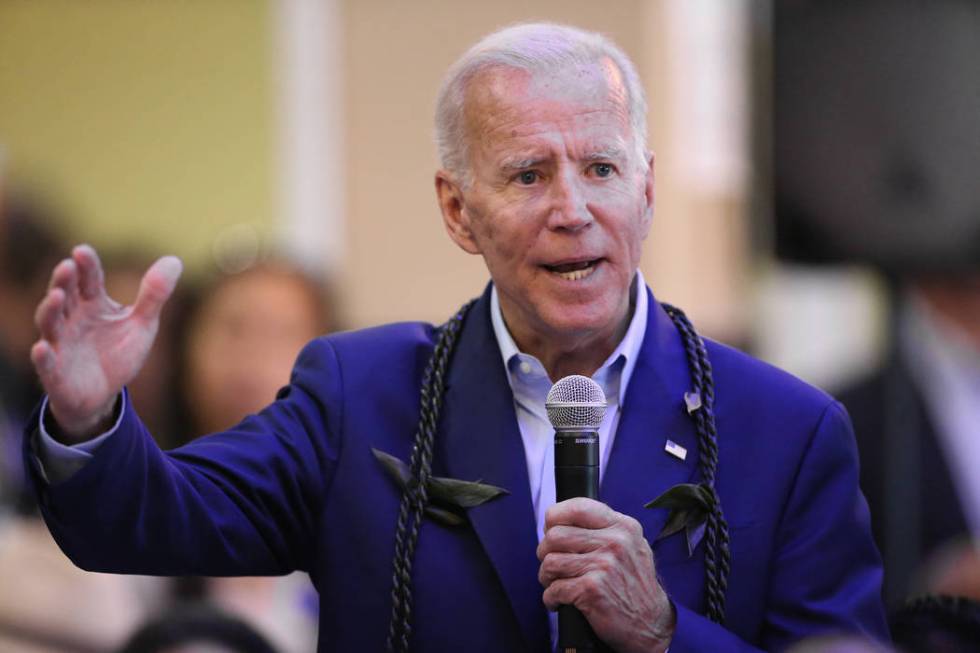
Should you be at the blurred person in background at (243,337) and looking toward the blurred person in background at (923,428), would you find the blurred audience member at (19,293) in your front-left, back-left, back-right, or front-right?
back-left

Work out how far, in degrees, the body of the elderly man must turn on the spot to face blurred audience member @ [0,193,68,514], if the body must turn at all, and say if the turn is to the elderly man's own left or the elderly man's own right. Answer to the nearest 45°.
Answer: approximately 135° to the elderly man's own right

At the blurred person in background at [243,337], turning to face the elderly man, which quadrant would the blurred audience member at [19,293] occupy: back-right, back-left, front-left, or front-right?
back-right

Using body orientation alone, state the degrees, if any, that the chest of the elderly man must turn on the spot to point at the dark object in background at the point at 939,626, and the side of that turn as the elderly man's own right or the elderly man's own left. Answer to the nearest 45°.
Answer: approximately 90° to the elderly man's own left

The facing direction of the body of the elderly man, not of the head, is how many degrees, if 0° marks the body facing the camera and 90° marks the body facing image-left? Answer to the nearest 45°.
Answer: approximately 0°

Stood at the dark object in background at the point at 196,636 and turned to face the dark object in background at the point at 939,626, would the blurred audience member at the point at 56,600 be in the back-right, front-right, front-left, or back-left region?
back-left

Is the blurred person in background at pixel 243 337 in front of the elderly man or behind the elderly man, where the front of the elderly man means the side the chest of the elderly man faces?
behind
